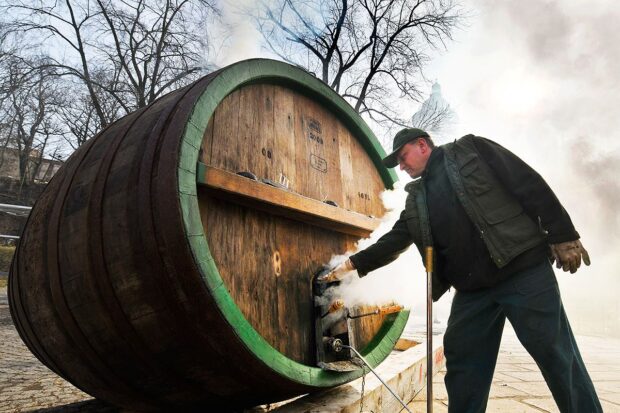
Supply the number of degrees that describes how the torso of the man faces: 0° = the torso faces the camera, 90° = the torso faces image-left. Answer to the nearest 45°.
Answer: approximately 45°

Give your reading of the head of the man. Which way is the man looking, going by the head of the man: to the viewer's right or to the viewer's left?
to the viewer's left

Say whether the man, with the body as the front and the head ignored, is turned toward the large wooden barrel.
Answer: yes
